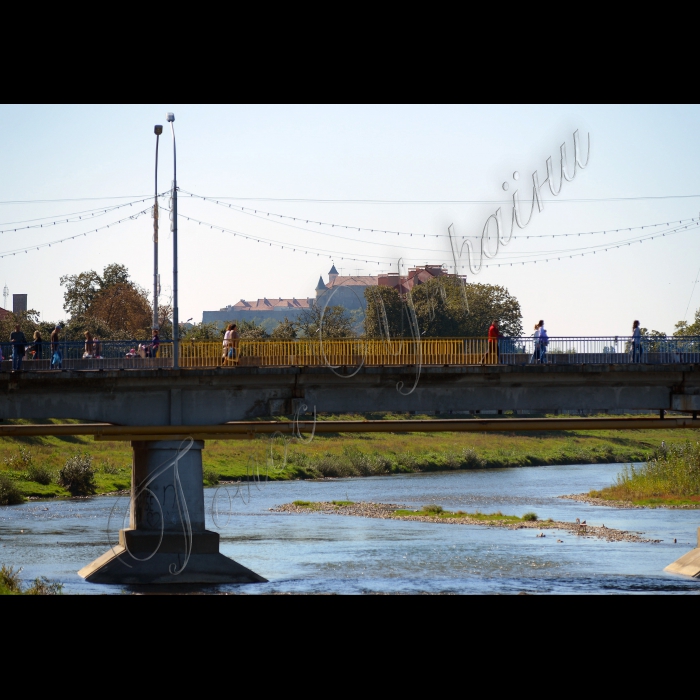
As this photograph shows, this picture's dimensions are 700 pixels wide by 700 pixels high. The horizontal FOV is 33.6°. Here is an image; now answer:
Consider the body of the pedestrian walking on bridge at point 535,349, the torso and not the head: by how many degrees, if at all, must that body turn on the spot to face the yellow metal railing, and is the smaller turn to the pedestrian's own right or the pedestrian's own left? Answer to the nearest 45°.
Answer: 0° — they already face it

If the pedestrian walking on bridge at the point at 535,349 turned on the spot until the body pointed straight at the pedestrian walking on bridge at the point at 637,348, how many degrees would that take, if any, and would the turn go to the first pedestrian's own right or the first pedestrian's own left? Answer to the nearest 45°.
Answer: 0° — they already face them
